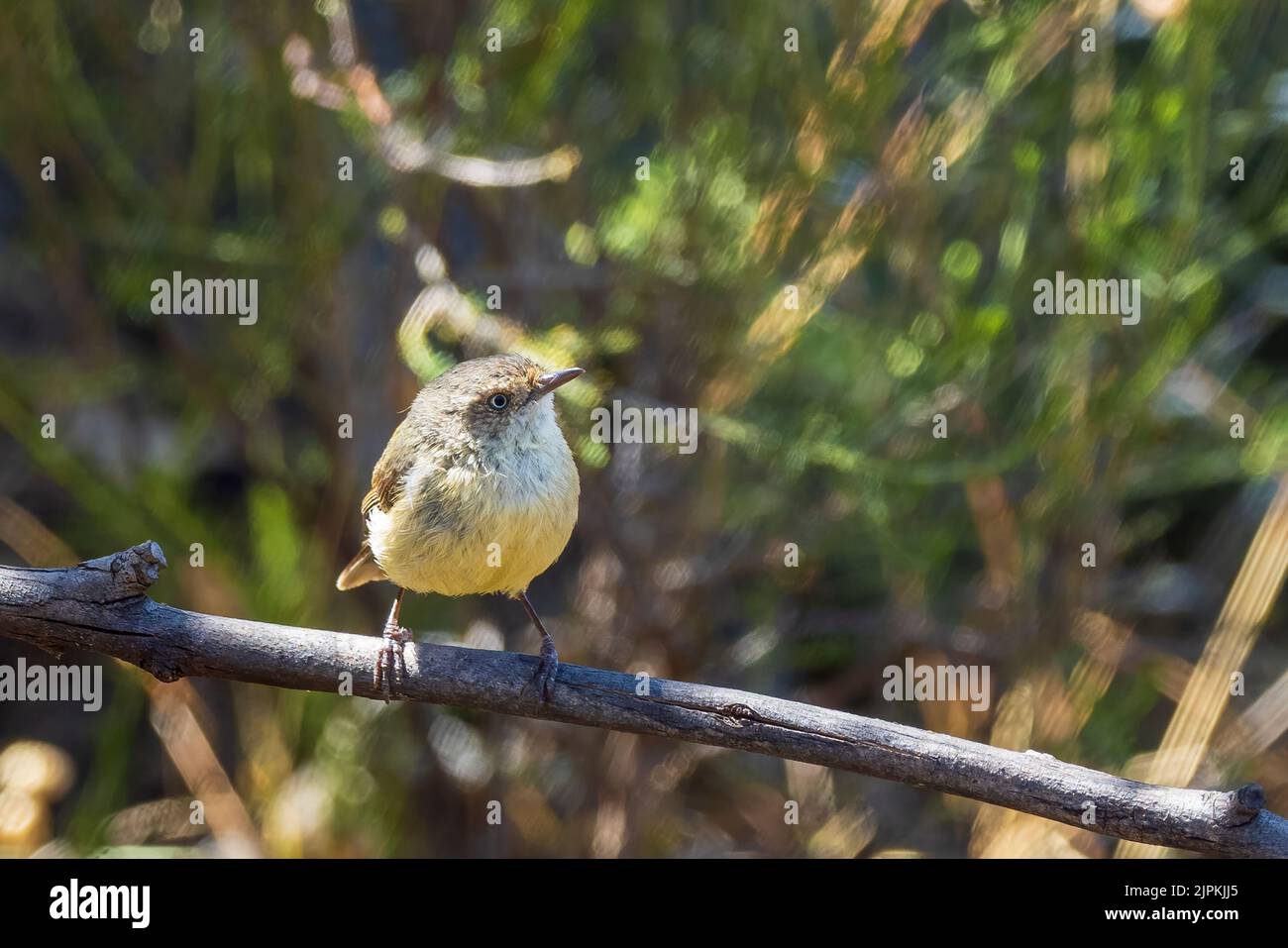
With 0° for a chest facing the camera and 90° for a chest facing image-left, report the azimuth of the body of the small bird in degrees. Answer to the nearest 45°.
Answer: approximately 315°
